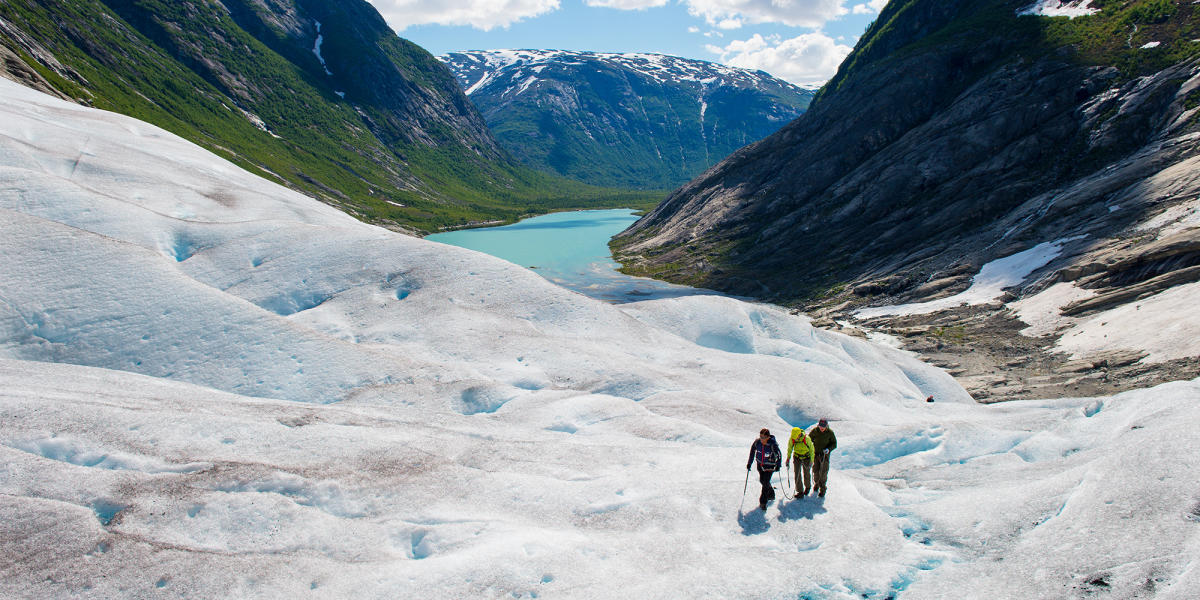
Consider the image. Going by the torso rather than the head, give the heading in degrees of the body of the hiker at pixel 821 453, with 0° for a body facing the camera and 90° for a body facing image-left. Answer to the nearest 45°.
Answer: approximately 0°

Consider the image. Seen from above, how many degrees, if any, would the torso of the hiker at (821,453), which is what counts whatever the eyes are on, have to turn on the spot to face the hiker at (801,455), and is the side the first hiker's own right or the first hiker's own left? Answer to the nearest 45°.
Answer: approximately 45° to the first hiker's own right

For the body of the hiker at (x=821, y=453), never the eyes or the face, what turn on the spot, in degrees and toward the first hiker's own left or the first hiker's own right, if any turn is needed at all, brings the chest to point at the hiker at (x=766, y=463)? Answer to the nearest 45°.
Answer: approximately 45° to the first hiker's own right
